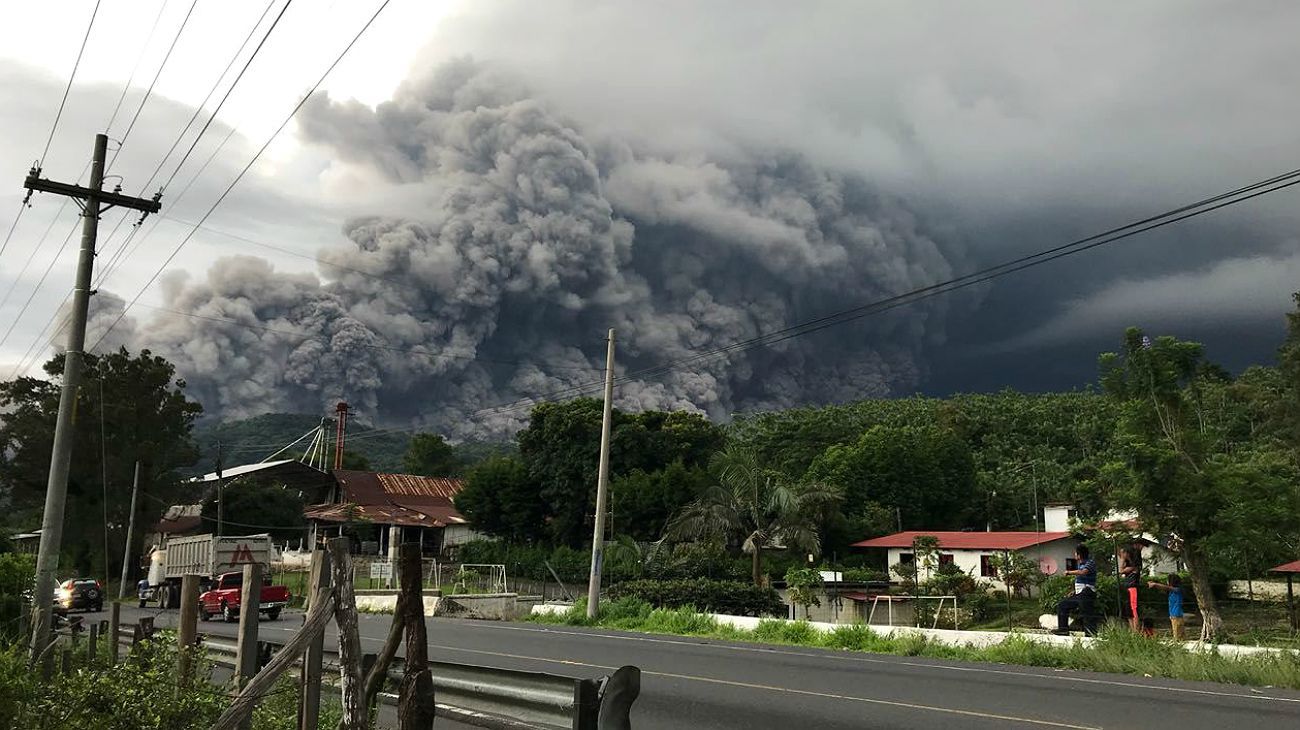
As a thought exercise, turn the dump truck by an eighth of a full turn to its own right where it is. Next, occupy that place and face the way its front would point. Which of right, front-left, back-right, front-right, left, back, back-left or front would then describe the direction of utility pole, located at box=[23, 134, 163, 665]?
back

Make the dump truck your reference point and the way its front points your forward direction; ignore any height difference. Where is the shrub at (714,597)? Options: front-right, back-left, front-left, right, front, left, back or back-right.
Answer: back

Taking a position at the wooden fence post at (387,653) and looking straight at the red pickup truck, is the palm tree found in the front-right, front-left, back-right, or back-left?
front-right

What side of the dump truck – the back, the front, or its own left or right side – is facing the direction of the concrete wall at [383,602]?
back

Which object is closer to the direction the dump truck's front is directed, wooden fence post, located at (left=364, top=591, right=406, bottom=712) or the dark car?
the dark car

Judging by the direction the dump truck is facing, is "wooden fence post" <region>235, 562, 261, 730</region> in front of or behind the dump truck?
behind

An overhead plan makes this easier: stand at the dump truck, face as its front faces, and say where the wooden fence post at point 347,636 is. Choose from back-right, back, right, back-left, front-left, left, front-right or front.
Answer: back-left

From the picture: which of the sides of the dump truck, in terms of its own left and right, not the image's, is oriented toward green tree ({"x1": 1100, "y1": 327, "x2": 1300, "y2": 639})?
back

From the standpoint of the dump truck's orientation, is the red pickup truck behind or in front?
behind

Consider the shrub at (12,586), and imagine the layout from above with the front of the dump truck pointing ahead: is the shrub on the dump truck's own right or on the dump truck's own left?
on the dump truck's own left

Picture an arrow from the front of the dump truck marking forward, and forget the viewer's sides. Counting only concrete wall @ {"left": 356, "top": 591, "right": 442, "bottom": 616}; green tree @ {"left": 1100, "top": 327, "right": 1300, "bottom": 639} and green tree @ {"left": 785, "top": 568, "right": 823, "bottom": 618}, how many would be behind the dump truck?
3

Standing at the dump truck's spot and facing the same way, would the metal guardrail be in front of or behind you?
behind

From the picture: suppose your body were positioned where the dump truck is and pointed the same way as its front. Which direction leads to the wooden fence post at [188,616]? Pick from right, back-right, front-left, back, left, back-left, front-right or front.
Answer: back-left

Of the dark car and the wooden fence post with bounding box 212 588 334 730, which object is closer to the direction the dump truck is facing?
the dark car

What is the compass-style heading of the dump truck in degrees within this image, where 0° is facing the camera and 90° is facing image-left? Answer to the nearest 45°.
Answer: approximately 135°

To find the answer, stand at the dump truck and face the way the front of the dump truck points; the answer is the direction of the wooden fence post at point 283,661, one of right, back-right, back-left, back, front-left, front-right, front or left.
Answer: back-left

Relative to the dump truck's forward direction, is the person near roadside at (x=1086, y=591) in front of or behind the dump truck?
behind

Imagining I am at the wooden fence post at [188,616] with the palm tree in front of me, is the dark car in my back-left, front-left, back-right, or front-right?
front-left

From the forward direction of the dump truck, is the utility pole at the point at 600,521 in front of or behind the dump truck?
behind

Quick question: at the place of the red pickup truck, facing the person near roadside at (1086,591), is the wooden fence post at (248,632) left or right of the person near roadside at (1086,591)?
right

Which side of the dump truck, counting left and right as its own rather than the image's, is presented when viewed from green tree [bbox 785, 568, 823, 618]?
back
